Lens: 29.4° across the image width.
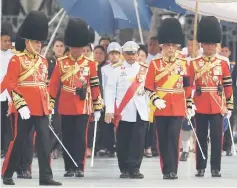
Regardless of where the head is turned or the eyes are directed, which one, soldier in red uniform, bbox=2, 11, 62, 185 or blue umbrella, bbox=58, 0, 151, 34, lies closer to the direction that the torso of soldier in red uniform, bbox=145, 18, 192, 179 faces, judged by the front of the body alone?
the soldier in red uniform

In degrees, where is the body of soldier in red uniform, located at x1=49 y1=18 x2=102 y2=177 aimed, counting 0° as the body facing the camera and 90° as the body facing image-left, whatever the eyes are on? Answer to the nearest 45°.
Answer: approximately 0°

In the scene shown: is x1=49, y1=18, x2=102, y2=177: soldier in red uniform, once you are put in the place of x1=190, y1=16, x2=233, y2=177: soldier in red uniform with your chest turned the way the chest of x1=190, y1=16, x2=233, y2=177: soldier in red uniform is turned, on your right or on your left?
on your right

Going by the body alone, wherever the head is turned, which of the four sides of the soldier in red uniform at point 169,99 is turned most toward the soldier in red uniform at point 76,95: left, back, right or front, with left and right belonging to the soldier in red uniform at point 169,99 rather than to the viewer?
right

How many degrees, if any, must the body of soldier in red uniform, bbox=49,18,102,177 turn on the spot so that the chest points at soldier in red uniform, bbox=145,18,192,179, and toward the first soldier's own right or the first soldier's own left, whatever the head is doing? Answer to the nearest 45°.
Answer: approximately 90° to the first soldier's own left
